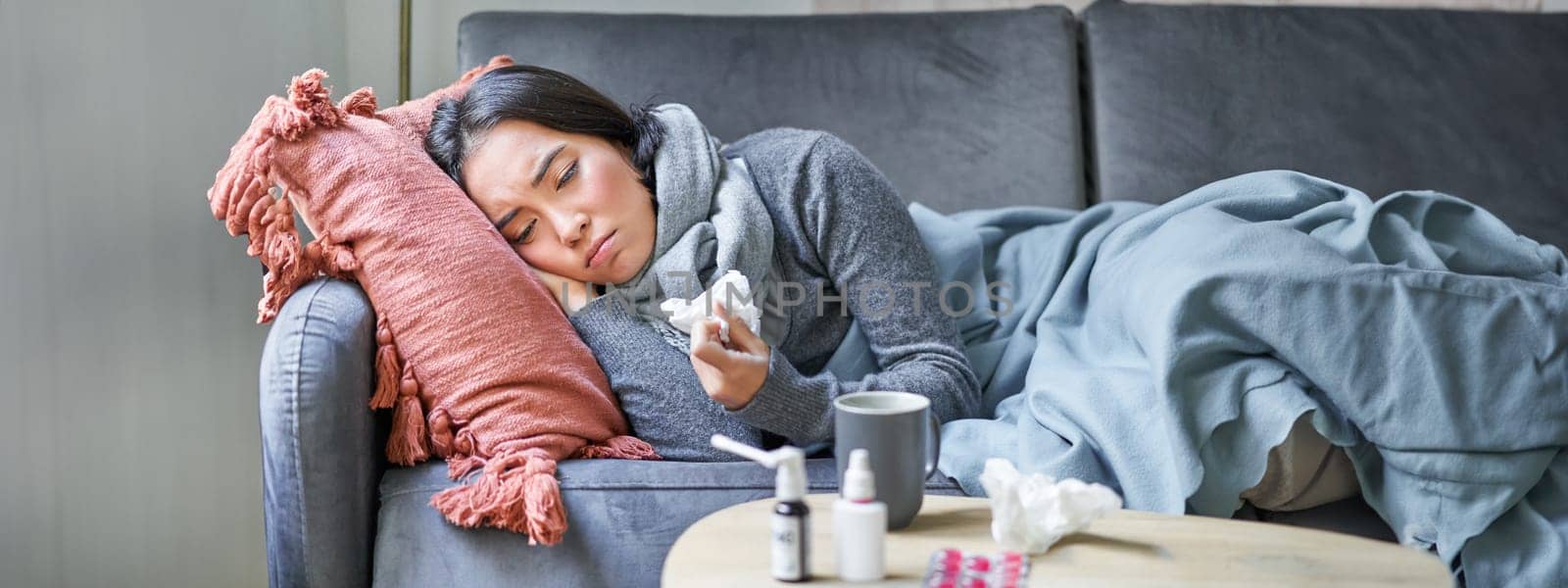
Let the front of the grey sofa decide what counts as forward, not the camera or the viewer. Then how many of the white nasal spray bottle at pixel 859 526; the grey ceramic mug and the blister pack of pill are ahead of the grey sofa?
3

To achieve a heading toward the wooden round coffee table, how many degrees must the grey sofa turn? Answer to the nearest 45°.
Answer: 0° — it already faces it

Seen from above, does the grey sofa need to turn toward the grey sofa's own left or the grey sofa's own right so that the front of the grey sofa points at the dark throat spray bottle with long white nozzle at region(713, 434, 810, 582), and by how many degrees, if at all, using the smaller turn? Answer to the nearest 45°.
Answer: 0° — it already faces it

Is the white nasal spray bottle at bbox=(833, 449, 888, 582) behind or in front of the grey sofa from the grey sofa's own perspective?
in front

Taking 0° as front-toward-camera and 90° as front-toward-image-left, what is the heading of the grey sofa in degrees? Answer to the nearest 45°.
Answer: approximately 0°

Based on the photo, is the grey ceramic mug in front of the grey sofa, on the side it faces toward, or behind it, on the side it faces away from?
in front

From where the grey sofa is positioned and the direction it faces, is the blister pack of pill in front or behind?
in front
